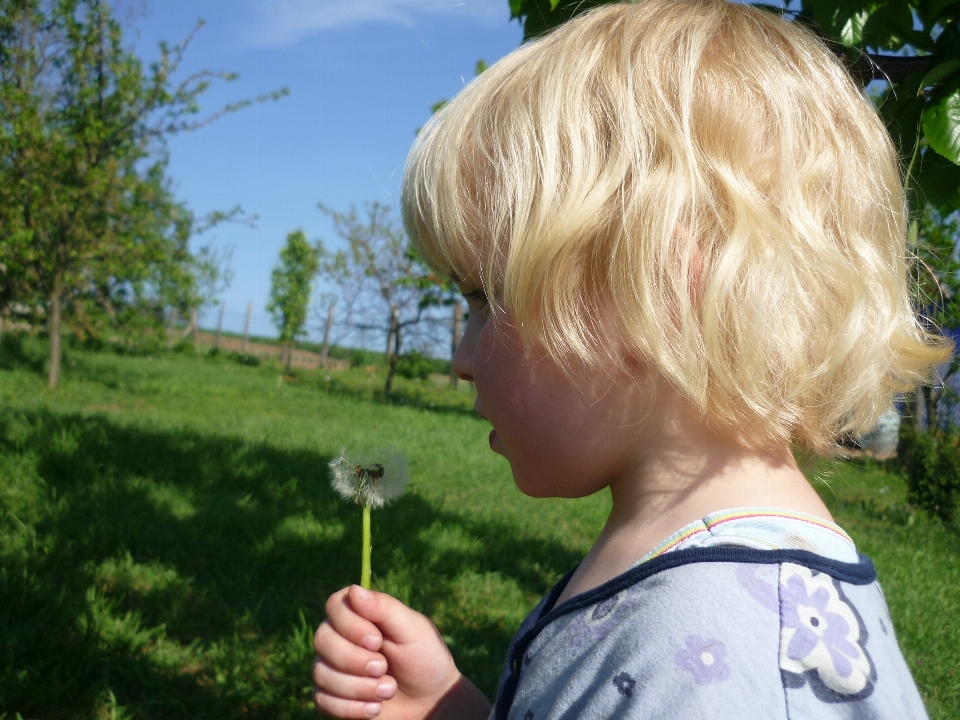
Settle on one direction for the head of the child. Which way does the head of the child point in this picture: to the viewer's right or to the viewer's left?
to the viewer's left

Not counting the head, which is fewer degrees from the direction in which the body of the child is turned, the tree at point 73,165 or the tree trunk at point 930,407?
the tree

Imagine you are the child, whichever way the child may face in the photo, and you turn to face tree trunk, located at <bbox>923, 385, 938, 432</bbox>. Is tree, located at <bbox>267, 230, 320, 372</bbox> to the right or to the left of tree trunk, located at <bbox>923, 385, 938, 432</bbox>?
left

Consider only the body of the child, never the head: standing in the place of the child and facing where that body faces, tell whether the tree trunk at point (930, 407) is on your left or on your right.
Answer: on your right

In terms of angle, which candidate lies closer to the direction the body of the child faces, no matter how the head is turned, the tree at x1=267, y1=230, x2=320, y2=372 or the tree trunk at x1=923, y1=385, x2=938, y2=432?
the tree

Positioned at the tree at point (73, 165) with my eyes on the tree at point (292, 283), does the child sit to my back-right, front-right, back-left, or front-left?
back-right

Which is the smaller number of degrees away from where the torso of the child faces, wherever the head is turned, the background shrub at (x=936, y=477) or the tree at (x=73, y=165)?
the tree

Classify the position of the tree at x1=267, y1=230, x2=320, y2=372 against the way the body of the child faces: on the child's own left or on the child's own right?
on the child's own right

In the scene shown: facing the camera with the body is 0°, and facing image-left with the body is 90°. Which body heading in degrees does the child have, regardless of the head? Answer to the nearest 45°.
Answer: approximately 90°
